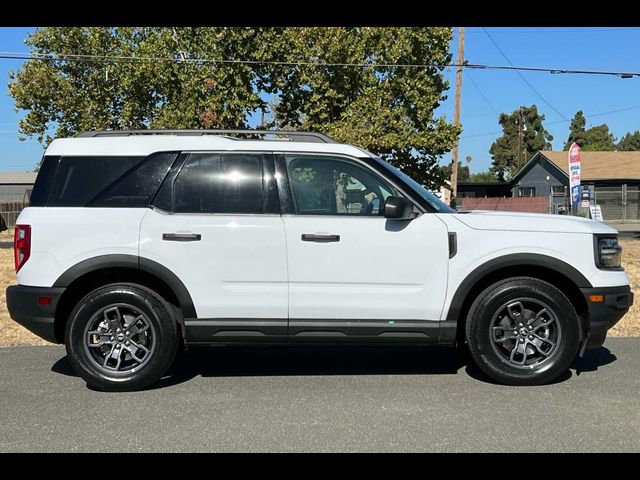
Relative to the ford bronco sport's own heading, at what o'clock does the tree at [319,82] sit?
The tree is roughly at 9 o'clock from the ford bronco sport.

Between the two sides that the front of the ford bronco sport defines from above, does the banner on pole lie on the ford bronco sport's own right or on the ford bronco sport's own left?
on the ford bronco sport's own left

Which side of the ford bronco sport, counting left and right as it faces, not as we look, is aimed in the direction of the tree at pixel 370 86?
left

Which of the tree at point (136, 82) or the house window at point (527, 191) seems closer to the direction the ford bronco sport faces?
the house window

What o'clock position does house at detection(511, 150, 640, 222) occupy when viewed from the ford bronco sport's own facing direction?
The house is roughly at 10 o'clock from the ford bronco sport.

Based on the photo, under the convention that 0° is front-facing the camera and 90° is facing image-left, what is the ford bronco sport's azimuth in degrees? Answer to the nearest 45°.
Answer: approximately 270°

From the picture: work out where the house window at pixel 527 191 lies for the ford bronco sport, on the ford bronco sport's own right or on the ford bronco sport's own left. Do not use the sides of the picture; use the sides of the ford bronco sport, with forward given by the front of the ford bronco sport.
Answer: on the ford bronco sport's own left

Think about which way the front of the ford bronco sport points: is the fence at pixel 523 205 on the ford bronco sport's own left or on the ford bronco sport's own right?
on the ford bronco sport's own left

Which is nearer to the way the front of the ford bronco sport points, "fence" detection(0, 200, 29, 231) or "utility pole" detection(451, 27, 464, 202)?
the utility pole
